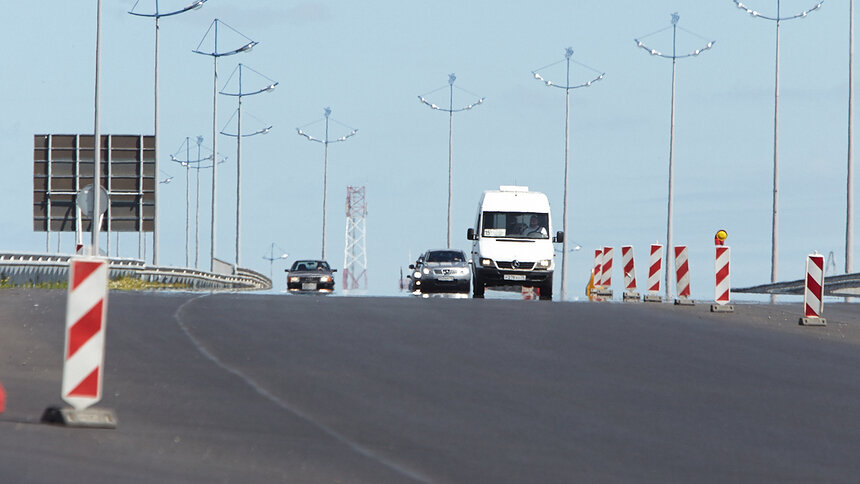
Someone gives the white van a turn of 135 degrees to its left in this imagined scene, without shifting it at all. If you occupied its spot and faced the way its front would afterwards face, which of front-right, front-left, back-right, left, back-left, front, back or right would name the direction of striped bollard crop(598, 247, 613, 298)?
front

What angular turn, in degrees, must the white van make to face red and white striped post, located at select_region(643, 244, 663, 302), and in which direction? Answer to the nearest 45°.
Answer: approximately 45° to its left

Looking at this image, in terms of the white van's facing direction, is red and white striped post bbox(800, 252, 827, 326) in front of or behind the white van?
in front

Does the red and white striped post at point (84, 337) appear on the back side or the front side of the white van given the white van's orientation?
on the front side

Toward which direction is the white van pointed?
toward the camera

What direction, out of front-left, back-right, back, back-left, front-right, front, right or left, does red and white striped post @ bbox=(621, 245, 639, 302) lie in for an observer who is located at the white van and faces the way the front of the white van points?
left

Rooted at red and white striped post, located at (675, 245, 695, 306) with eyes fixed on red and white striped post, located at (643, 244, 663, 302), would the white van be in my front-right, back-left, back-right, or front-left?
front-left
